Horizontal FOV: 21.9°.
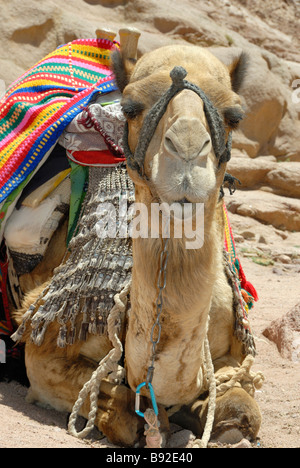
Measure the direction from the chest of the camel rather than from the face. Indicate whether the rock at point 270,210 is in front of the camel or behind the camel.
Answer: behind

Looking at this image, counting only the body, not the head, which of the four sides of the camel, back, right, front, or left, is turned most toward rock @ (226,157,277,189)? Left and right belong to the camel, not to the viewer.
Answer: back

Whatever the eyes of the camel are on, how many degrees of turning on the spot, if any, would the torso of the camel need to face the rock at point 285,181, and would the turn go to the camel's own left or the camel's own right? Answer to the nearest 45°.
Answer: approximately 180°

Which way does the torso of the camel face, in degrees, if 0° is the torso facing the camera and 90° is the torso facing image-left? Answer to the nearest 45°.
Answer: approximately 0°

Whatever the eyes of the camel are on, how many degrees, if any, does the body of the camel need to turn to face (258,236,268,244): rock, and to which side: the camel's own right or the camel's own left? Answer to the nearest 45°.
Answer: approximately 180°

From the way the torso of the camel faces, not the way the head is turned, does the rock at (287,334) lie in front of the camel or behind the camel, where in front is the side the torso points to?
behind

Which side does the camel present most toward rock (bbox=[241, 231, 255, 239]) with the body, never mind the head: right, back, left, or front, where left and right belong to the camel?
back
